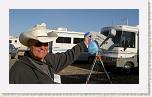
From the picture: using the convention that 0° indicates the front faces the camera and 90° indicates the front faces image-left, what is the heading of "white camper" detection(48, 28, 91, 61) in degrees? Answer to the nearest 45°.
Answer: approximately 270°

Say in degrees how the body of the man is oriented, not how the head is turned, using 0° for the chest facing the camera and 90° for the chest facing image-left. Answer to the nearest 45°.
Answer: approximately 315°

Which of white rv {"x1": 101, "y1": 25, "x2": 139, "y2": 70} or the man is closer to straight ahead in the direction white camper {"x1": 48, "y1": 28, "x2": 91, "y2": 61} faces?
the white rv

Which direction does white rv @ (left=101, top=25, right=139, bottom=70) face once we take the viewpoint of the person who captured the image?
facing the viewer and to the left of the viewer

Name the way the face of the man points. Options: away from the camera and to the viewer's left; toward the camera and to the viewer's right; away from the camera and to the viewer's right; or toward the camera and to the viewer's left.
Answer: toward the camera and to the viewer's right

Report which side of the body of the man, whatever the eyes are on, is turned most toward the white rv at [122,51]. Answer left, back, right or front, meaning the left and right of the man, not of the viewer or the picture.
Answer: left
